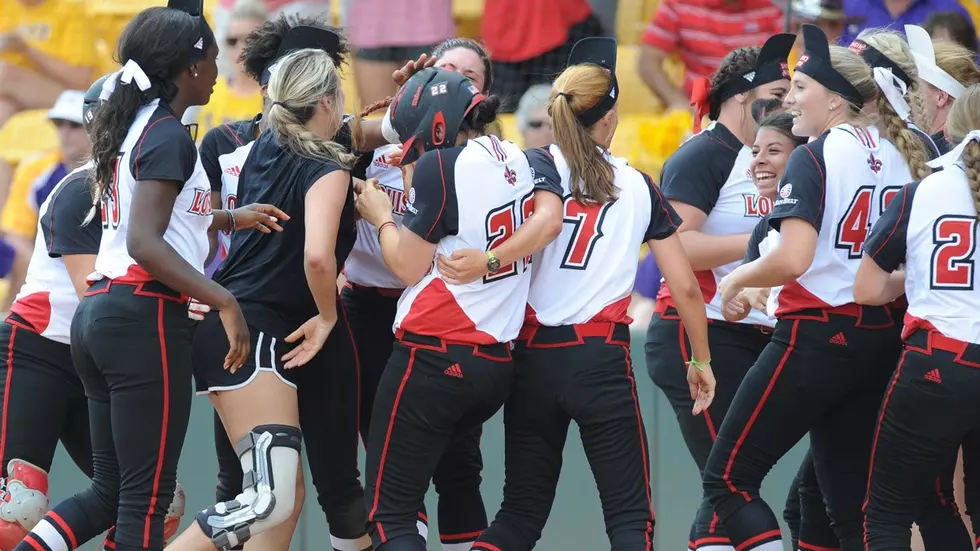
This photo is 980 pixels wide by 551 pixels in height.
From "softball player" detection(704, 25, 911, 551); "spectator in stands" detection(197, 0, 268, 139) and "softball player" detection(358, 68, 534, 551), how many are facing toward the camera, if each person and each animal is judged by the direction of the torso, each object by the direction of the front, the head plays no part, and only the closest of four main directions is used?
1

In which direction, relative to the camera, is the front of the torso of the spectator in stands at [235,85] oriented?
toward the camera

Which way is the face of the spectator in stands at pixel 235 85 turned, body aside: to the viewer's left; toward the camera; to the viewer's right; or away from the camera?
toward the camera

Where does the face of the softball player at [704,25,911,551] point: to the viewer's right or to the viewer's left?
to the viewer's left

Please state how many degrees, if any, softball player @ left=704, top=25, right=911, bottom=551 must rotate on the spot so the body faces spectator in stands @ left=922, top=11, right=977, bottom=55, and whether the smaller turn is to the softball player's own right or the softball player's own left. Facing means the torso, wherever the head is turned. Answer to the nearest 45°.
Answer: approximately 45° to the softball player's own right

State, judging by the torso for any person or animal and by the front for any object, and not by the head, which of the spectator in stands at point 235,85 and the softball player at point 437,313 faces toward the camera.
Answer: the spectator in stands

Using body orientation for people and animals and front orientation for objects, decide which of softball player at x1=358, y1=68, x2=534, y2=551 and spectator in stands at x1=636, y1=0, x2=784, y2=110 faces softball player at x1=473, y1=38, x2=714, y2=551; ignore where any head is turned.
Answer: the spectator in stands

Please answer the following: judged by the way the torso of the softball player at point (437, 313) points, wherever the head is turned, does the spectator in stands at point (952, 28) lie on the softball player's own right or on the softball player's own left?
on the softball player's own right

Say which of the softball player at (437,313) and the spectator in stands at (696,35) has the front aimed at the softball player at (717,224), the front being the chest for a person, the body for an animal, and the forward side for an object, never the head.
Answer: the spectator in stands

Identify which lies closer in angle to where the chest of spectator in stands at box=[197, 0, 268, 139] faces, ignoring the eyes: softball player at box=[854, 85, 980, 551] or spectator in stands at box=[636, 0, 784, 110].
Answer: the softball player

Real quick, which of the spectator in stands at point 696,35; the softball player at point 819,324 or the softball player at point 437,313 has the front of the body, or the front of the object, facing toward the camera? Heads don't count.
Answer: the spectator in stands

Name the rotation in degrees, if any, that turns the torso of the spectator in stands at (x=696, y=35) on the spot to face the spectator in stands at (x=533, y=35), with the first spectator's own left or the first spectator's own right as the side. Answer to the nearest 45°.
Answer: approximately 90° to the first spectator's own right

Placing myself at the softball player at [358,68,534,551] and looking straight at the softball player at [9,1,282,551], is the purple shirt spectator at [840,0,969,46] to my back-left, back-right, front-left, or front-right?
back-right

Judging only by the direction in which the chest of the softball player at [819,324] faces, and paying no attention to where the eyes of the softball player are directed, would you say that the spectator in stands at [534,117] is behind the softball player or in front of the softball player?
in front

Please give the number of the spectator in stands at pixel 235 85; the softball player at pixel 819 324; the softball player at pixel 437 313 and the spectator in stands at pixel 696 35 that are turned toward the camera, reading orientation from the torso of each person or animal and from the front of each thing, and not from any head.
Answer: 2

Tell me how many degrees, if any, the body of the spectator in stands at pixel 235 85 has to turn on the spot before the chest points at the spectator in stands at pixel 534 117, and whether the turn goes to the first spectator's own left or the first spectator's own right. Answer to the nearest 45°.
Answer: approximately 45° to the first spectator's own left

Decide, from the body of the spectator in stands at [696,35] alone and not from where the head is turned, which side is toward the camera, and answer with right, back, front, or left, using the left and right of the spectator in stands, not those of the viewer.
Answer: front
